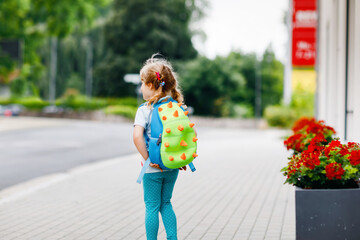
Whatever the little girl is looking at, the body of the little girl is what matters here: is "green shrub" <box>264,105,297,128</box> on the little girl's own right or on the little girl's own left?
on the little girl's own right

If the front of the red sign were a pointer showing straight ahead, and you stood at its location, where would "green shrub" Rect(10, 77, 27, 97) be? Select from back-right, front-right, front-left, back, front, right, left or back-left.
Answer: back-right

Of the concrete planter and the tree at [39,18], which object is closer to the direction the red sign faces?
the concrete planter

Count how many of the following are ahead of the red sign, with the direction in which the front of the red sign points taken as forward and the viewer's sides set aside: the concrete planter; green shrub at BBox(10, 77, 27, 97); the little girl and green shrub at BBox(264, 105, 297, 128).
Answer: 2

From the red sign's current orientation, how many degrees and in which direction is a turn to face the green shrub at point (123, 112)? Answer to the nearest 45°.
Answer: approximately 135° to its right

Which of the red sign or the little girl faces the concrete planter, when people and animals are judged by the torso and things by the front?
the red sign

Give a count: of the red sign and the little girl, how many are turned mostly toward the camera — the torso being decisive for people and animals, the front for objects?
1

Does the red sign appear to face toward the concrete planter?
yes

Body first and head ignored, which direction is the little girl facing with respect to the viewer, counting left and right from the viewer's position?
facing away from the viewer and to the left of the viewer
